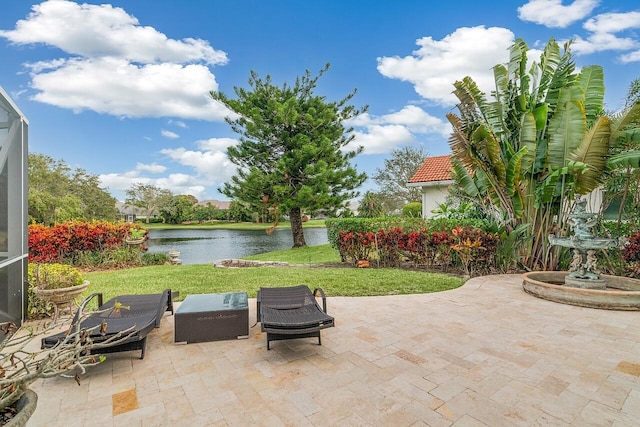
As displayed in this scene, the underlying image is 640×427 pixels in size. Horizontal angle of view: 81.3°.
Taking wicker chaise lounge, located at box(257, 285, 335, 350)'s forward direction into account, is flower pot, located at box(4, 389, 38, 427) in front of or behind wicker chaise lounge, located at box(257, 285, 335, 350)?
in front

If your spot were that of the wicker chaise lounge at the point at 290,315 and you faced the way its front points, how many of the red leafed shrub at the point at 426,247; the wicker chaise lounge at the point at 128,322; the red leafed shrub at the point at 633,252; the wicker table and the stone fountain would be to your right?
2

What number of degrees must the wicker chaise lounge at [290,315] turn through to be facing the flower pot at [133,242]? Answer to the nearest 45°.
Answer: approximately 135° to its right

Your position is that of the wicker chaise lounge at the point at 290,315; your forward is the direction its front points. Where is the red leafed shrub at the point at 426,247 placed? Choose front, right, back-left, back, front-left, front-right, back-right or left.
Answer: back-left

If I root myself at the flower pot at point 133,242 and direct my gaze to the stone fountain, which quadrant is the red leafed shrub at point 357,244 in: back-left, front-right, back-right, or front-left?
front-left

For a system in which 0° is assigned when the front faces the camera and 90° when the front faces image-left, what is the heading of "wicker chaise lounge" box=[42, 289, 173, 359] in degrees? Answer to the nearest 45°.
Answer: approximately 45°

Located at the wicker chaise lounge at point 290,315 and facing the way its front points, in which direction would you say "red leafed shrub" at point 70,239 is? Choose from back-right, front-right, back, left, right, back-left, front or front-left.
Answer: back-right

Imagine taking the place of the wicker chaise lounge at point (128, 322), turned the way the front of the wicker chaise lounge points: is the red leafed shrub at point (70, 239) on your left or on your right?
on your right

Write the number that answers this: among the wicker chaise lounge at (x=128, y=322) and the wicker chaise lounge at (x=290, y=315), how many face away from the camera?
0

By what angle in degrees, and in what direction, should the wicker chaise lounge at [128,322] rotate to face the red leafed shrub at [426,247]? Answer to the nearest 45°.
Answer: approximately 135° to its left

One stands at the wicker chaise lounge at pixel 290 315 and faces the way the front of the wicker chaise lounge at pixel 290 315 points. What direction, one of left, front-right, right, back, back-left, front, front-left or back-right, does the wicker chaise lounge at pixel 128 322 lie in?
right

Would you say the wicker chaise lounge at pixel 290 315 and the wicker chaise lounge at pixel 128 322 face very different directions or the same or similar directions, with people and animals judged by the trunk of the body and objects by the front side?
same or similar directions

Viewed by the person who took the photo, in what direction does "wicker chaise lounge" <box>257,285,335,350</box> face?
facing the viewer
